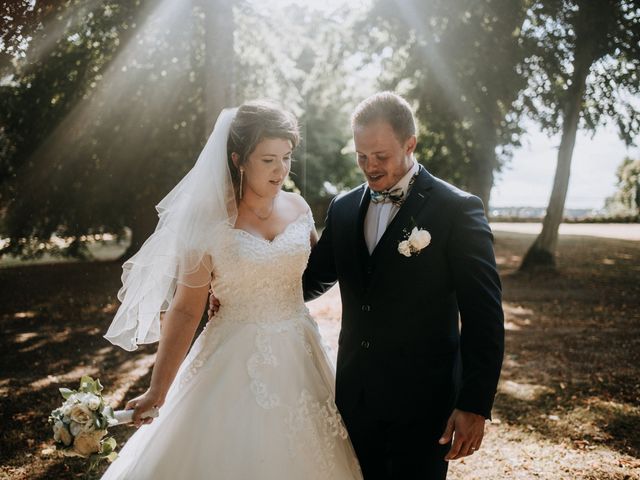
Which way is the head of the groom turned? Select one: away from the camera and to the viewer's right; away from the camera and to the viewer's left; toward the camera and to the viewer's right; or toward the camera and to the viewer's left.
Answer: toward the camera and to the viewer's left

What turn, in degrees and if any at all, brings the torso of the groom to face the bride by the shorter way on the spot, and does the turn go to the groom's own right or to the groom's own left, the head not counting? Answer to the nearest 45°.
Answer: approximately 45° to the groom's own right

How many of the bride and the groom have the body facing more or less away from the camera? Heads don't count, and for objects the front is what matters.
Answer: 0

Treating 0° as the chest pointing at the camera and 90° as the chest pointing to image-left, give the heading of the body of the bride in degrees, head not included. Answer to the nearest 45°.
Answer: approximately 315°

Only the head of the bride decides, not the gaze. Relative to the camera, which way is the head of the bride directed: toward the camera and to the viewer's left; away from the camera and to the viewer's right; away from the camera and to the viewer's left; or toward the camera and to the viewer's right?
toward the camera and to the viewer's right

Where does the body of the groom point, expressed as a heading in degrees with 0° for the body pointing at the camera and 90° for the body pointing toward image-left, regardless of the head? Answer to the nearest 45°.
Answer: approximately 45°
